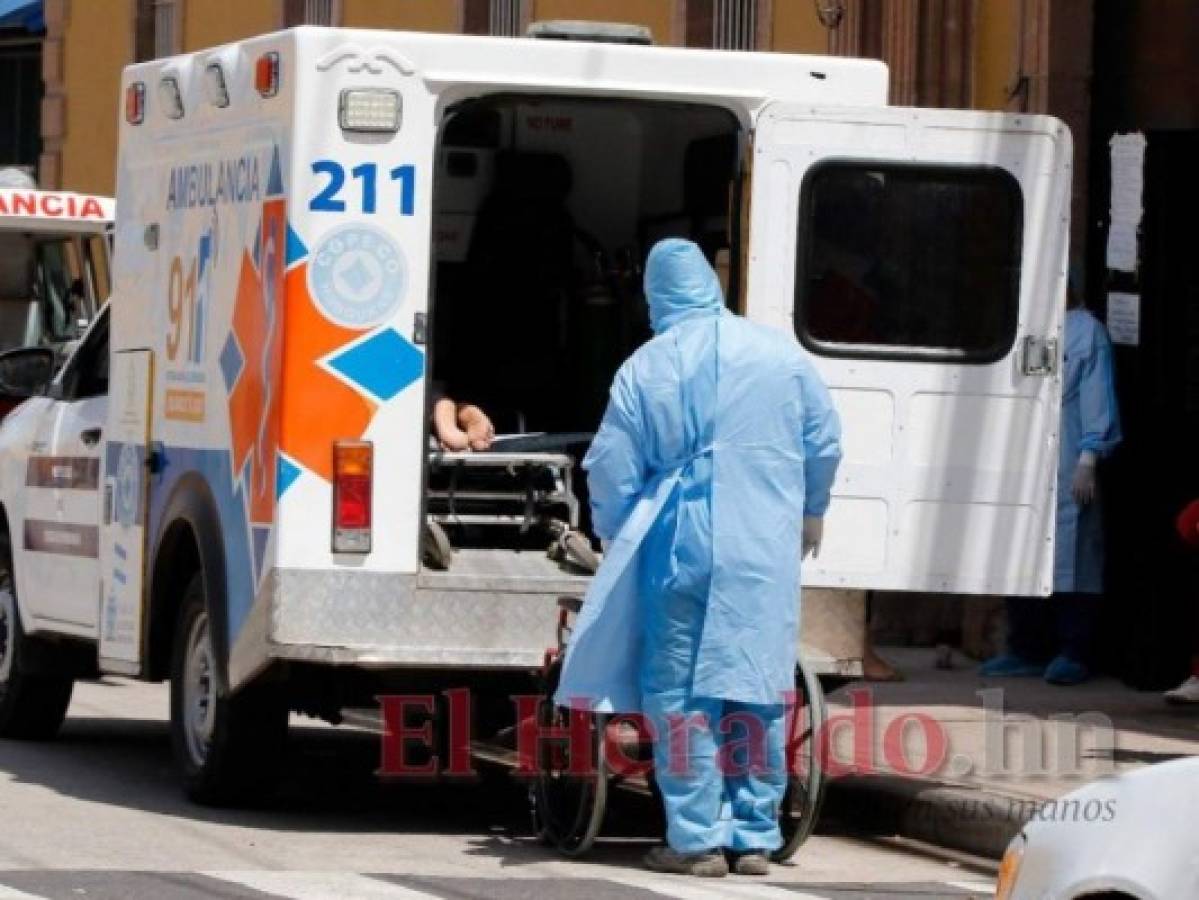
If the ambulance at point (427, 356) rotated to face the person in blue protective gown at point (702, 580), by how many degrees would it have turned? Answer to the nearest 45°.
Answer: approximately 180°

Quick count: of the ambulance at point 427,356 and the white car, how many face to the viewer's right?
0

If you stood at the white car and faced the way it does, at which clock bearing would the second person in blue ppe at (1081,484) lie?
The second person in blue ppe is roughly at 3 o'clock from the white car.

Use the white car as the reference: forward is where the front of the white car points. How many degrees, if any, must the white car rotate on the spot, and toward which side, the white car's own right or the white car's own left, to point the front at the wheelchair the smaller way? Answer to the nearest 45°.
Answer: approximately 45° to the white car's own right

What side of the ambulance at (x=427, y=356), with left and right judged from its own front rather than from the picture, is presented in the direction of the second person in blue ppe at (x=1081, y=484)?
right

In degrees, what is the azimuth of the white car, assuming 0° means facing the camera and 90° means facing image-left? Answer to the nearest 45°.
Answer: approximately 90°

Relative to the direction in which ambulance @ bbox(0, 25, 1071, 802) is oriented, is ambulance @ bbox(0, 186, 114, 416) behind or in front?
in front

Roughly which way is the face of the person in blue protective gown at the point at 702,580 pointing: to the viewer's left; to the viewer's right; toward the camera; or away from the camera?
away from the camera

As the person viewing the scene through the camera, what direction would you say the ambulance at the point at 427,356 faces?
facing away from the viewer and to the left of the viewer
